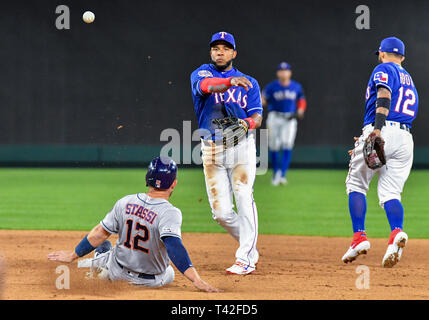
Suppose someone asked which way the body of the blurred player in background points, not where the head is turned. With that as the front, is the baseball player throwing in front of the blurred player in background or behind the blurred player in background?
in front

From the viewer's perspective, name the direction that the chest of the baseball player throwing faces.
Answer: toward the camera

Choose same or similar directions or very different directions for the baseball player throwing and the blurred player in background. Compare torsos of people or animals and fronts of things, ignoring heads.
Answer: same or similar directions

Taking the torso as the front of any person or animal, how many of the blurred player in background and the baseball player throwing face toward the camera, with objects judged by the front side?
2

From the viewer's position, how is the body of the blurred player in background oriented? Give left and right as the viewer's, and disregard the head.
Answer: facing the viewer

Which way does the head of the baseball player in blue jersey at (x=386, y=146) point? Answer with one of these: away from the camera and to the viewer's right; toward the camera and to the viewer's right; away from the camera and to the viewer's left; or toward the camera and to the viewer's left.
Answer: away from the camera and to the viewer's left

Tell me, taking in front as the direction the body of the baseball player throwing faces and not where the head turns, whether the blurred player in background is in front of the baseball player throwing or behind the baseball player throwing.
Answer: behind

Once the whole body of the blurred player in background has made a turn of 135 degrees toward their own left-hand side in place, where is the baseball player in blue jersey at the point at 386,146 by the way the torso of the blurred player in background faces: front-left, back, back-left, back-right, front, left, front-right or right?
back-right
